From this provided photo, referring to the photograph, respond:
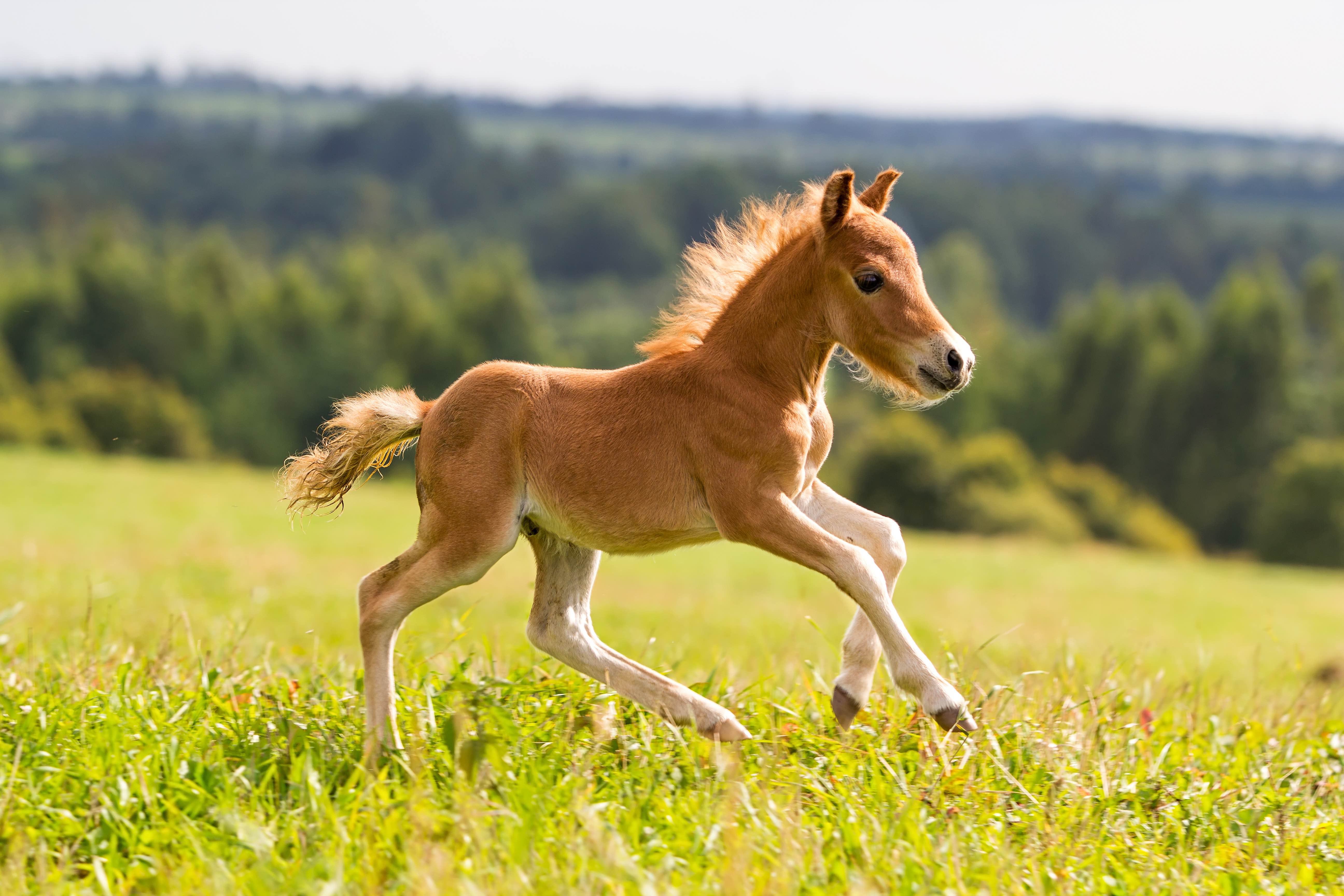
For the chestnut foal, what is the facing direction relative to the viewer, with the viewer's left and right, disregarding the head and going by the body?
facing to the right of the viewer
